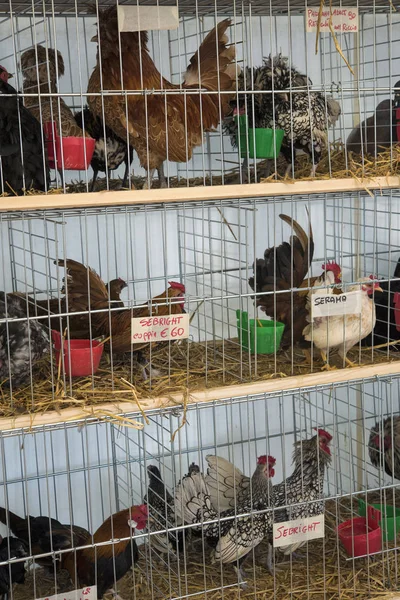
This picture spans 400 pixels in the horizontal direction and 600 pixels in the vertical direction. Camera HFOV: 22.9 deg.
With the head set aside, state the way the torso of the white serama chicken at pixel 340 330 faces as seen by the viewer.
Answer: to the viewer's right

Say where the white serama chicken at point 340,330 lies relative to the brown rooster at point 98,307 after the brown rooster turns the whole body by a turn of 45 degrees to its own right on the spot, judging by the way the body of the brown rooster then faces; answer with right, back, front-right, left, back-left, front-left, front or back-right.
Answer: front-left

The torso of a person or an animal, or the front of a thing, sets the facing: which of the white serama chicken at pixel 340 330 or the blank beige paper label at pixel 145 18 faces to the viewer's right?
the white serama chicken

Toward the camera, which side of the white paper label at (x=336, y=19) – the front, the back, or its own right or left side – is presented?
front

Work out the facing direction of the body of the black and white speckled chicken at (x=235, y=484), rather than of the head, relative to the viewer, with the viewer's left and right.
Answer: facing to the right of the viewer

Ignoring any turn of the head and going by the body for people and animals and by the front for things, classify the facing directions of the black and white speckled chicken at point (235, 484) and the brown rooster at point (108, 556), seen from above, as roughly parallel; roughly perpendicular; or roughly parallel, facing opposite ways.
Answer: roughly parallel

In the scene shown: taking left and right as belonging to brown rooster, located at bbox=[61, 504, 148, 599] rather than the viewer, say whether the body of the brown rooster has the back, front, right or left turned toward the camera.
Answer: right

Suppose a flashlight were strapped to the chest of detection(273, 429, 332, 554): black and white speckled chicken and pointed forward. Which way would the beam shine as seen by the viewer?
to the viewer's right

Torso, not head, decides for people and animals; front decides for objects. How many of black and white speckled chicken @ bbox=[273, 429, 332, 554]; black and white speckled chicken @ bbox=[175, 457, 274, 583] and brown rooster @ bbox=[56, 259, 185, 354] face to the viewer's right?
3

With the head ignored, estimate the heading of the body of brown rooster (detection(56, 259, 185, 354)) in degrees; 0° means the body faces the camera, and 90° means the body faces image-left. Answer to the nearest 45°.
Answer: approximately 270°

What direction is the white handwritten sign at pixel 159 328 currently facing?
toward the camera

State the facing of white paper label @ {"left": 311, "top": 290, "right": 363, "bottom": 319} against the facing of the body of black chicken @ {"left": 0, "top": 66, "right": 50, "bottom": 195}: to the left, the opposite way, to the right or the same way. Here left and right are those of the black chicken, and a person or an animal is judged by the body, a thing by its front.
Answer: to the left

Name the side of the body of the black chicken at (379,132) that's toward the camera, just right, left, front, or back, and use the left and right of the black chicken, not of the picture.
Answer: right

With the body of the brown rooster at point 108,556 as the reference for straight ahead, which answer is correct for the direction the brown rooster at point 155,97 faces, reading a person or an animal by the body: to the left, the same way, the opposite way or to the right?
the opposite way
